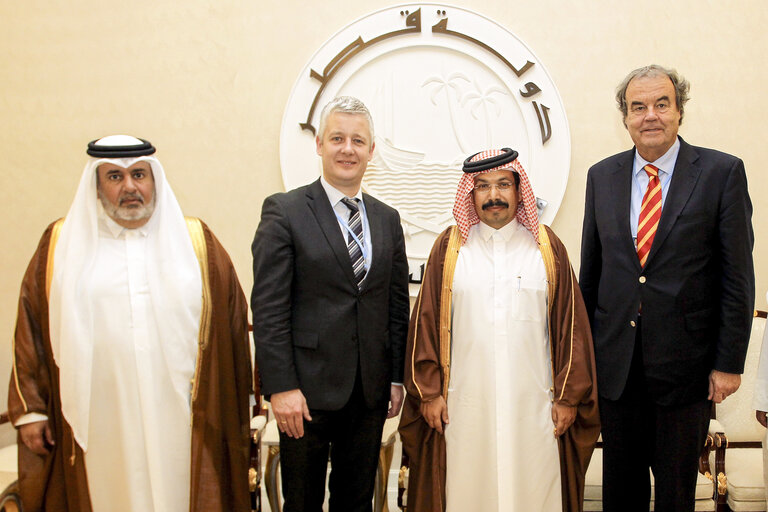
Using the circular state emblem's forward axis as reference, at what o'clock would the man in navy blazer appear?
The man in navy blazer is roughly at 11 o'clock from the circular state emblem.

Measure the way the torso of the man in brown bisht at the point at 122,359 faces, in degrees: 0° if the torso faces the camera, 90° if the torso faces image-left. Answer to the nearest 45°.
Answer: approximately 0°

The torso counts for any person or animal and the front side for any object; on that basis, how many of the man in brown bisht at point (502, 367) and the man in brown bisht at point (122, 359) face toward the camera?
2

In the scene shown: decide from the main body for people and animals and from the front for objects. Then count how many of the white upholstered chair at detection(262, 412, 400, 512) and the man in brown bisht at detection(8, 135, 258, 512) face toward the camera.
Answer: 2
